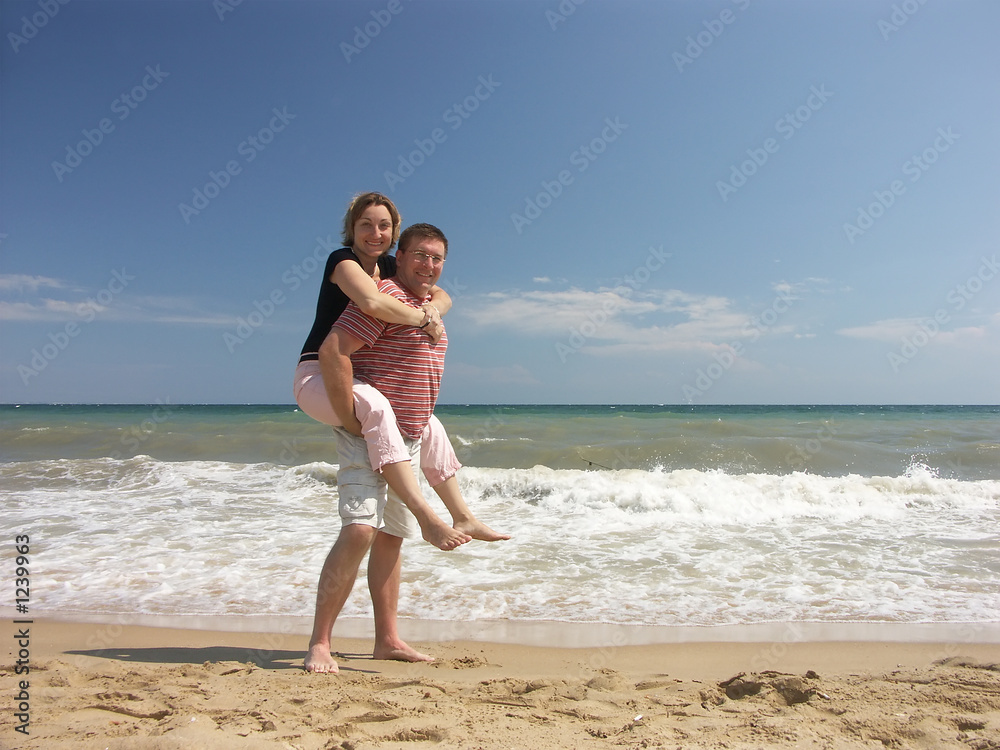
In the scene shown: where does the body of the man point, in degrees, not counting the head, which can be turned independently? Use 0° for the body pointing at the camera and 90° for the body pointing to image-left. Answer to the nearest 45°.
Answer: approximately 315°
